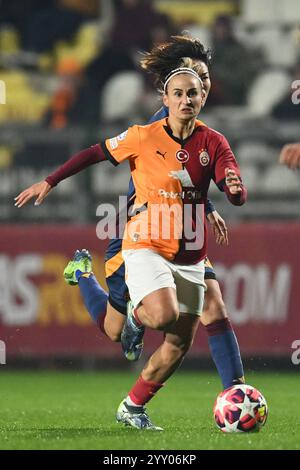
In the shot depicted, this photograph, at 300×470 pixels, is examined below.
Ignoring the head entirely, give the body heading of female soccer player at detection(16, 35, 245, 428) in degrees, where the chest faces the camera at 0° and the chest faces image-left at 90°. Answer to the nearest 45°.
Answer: approximately 0°
